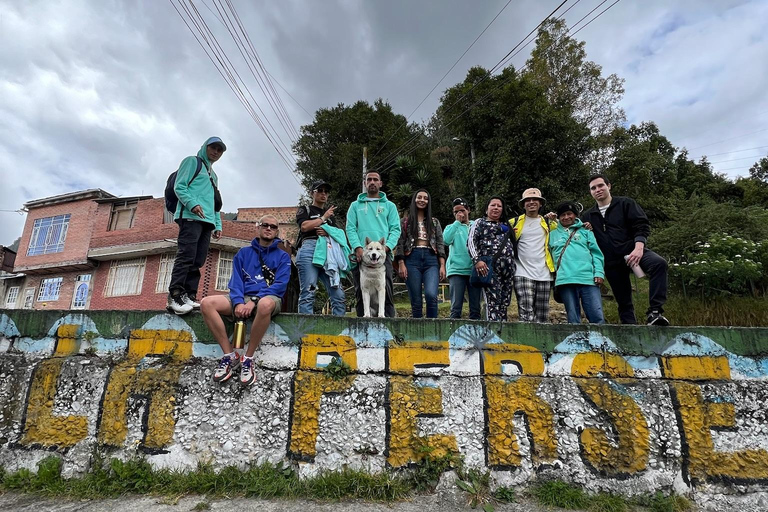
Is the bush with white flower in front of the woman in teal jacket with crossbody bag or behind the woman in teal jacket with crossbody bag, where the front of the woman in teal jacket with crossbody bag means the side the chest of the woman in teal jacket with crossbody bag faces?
behind

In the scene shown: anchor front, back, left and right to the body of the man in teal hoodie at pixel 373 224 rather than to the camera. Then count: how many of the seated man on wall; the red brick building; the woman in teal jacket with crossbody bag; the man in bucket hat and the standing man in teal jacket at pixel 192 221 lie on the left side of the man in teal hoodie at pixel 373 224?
2

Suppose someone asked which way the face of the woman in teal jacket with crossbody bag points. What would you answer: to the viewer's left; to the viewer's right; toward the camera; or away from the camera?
toward the camera

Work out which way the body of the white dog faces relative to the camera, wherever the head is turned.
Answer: toward the camera

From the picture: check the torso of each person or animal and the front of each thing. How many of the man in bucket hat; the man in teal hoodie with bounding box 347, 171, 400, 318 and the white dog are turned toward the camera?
3

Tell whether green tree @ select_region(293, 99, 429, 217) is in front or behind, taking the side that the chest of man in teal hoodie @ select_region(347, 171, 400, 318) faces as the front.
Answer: behind

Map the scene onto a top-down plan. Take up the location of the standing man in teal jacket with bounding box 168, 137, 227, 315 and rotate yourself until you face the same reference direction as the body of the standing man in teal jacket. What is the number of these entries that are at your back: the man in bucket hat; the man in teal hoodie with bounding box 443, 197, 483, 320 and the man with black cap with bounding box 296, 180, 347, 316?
0

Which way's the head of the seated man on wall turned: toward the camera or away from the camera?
toward the camera

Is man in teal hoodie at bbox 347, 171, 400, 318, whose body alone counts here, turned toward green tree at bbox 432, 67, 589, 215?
no

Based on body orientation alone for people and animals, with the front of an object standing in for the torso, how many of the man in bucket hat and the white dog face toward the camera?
2

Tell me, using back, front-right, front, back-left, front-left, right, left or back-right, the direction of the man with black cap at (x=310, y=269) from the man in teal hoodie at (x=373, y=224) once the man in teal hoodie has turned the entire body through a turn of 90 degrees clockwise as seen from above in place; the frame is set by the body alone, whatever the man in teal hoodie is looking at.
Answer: front

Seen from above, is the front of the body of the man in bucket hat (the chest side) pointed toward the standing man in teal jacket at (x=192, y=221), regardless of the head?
no

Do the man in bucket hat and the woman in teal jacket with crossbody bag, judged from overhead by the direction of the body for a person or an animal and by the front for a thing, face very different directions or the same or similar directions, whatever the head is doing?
same or similar directions

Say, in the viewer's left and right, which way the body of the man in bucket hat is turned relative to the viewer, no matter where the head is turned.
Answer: facing the viewer

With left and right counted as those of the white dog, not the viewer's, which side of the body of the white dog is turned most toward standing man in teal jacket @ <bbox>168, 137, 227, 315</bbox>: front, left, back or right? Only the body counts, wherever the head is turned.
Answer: right
